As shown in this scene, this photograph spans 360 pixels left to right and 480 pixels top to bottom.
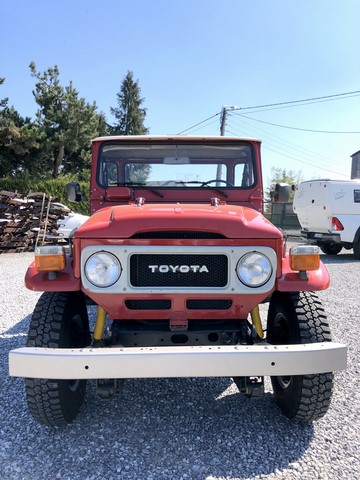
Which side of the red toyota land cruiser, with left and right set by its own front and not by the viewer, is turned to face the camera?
front

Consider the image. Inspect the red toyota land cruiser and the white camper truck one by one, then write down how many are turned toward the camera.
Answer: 1

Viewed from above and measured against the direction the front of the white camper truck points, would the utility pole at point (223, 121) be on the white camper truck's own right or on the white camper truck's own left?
on the white camper truck's own left

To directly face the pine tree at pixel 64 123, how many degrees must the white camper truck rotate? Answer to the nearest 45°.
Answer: approximately 90° to its left

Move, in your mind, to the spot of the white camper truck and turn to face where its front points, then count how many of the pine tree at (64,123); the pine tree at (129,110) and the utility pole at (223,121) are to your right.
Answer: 0

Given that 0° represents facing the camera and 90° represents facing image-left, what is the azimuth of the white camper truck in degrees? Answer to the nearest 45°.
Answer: approximately 225°

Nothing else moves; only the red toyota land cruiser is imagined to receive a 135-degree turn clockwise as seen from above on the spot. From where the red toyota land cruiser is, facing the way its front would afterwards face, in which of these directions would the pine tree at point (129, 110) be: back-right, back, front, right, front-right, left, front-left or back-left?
front-right

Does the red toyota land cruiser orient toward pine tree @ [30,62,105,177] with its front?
no

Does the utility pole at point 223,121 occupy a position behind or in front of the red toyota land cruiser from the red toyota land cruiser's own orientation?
behind

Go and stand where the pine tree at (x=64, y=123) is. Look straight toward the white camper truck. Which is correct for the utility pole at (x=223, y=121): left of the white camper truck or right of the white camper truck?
left

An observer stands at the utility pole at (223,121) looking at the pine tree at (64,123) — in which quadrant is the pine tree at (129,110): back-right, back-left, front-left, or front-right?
front-right

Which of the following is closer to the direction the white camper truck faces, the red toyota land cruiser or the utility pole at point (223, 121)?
the utility pole

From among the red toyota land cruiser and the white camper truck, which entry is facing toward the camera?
the red toyota land cruiser

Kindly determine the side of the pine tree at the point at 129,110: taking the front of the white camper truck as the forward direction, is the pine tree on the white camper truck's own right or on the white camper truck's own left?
on the white camper truck's own left
